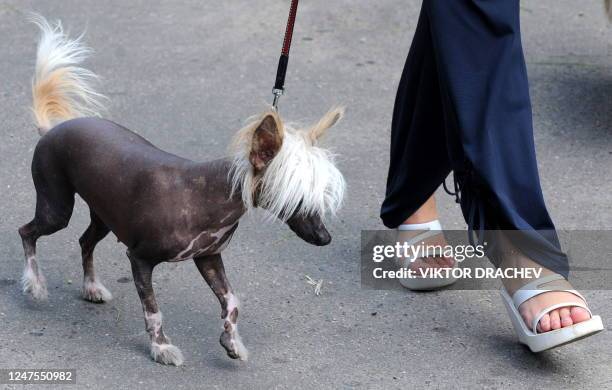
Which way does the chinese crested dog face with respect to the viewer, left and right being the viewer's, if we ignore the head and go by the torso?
facing the viewer and to the right of the viewer
